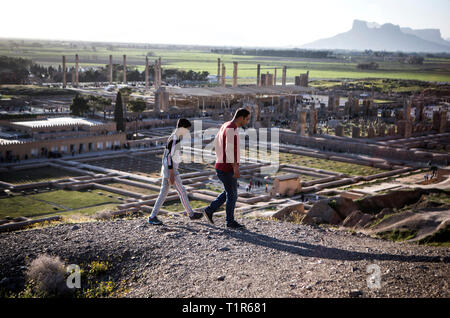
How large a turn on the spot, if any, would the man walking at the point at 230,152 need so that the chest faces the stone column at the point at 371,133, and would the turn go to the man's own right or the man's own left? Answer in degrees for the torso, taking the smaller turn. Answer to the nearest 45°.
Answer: approximately 90° to the man's own left

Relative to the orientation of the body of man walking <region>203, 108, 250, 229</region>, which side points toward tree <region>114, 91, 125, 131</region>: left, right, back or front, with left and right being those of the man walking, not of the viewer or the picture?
left

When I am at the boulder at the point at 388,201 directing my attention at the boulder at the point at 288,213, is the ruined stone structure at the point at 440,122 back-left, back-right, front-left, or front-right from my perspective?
back-right

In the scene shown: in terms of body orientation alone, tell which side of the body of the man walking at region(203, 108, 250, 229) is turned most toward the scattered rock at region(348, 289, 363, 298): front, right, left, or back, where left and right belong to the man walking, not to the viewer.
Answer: right

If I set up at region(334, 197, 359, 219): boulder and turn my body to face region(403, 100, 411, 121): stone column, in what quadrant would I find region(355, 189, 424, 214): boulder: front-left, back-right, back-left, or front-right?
front-right

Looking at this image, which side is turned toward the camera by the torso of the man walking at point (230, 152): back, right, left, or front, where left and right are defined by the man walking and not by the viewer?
right

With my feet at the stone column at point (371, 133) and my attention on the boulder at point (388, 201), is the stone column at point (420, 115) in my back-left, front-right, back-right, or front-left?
back-left
